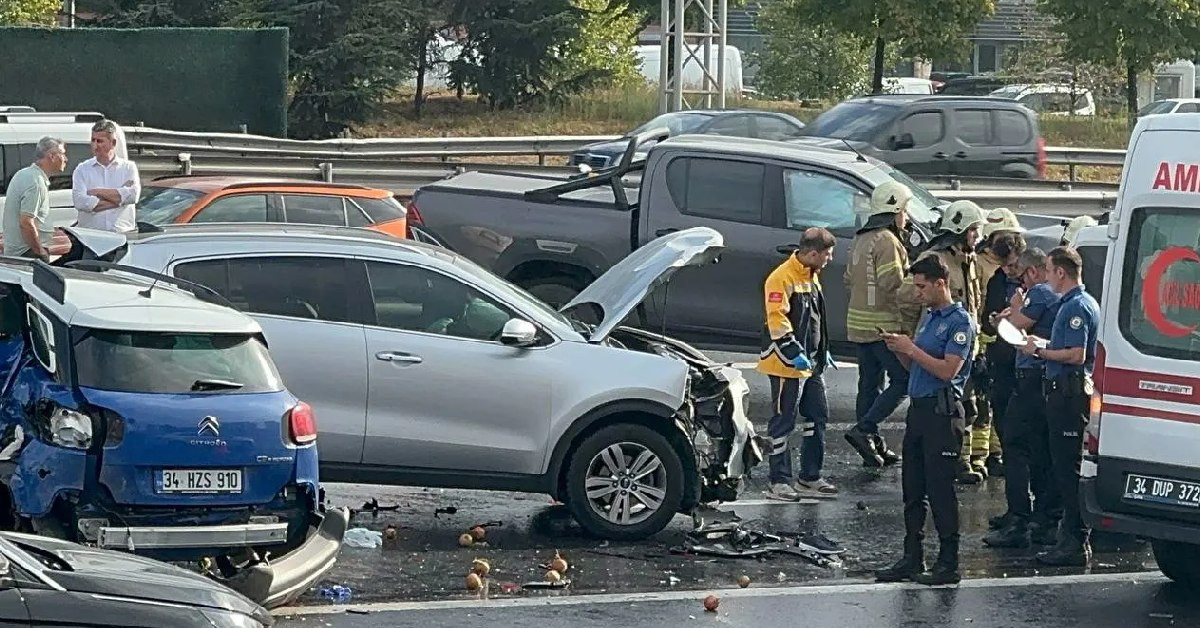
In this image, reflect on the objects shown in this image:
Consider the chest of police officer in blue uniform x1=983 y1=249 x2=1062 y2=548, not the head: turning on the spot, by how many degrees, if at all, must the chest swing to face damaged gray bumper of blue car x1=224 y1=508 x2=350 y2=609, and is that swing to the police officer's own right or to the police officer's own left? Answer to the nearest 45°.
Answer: approximately 45° to the police officer's own left

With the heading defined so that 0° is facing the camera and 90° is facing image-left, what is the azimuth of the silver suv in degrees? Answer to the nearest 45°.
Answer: approximately 270°

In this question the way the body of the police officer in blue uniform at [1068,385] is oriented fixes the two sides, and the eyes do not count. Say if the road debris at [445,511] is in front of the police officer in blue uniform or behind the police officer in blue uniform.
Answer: in front

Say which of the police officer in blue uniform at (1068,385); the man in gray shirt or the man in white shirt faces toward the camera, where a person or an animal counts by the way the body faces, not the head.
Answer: the man in white shirt

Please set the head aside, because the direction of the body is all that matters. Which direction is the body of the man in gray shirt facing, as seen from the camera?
to the viewer's right

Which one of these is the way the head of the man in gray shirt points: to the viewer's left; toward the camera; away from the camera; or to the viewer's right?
to the viewer's right

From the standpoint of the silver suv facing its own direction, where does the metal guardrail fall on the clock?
The metal guardrail is roughly at 9 o'clock from the silver suv.

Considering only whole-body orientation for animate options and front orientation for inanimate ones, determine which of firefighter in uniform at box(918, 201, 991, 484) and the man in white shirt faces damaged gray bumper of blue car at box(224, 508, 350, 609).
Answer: the man in white shirt

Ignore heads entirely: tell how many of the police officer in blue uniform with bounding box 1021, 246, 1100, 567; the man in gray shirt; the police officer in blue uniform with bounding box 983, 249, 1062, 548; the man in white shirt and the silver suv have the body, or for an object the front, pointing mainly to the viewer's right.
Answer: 2

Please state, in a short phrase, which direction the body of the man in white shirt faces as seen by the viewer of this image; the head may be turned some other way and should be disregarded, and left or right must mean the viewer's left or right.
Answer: facing the viewer

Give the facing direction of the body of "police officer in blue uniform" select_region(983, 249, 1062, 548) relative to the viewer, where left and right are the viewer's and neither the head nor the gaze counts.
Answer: facing to the left of the viewer

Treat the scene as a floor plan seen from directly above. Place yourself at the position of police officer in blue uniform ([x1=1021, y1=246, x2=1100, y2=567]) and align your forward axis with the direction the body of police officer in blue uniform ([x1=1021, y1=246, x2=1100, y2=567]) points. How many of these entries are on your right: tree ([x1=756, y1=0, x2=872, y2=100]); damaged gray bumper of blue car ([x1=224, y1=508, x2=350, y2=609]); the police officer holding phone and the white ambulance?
1

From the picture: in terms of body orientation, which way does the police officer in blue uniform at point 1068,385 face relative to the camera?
to the viewer's left

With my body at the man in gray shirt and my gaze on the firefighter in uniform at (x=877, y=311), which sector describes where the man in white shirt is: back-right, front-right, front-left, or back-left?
front-left

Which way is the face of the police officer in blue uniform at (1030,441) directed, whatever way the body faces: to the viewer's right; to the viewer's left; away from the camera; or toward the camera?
to the viewer's left
